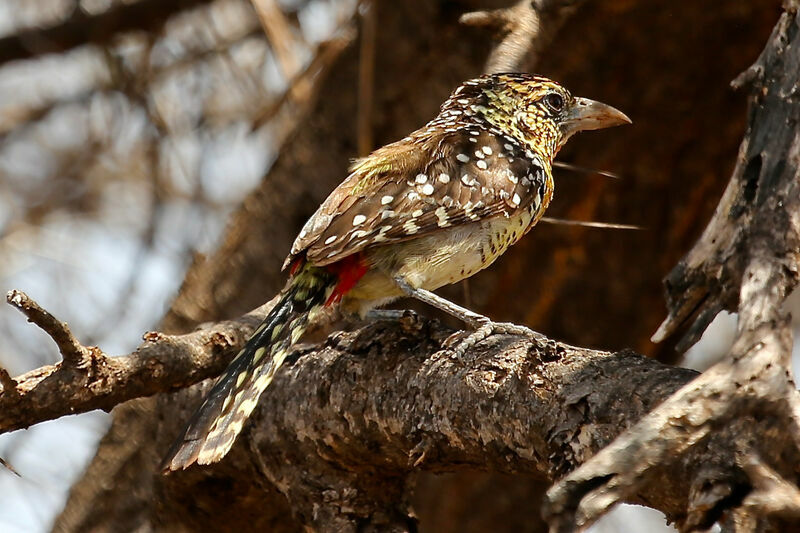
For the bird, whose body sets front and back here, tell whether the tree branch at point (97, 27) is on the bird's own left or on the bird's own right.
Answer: on the bird's own left

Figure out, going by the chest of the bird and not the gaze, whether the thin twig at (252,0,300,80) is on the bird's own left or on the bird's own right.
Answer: on the bird's own left

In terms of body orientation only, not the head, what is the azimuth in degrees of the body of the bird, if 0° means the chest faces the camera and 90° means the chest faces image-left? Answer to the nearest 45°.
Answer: approximately 270°

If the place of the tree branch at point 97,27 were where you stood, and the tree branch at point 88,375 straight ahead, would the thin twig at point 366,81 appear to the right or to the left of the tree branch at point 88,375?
left

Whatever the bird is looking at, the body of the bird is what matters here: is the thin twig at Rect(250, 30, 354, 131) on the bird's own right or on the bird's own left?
on the bird's own left

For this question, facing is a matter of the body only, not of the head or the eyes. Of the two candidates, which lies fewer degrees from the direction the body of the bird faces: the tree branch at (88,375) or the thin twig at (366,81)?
the thin twig

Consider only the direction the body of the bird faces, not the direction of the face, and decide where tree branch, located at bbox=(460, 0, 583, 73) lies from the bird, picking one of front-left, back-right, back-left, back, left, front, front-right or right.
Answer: front-left

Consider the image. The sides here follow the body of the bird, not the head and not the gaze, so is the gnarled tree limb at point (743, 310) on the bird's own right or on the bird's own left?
on the bird's own right
